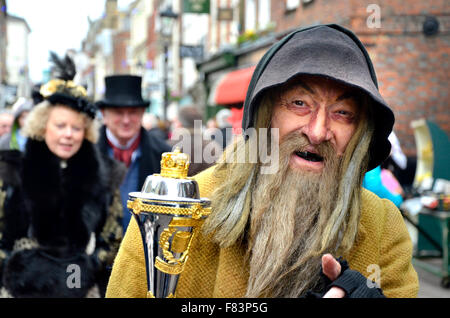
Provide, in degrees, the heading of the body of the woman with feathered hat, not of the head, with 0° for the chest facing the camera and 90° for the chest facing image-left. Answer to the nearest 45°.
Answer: approximately 0°

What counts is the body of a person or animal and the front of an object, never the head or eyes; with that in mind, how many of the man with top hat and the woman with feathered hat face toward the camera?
2

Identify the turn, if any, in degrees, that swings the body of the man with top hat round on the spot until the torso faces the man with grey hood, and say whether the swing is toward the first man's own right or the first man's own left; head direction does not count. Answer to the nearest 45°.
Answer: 0° — they already face them

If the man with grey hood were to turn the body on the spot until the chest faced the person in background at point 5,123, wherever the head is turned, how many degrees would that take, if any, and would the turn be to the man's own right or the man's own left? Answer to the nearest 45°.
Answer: approximately 135° to the man's own right

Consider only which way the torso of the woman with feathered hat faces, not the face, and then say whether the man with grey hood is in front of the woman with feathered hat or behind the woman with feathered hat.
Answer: in front

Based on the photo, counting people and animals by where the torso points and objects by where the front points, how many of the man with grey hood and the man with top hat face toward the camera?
2

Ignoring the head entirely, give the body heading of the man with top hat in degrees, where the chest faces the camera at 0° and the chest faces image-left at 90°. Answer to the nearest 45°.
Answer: approximately 0°
